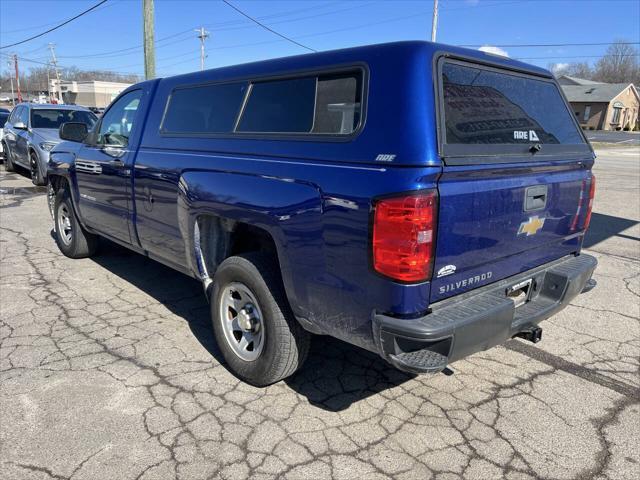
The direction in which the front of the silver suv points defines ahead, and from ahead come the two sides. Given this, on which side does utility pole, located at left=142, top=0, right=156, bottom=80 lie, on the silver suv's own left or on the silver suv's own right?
on the silver suv's own left

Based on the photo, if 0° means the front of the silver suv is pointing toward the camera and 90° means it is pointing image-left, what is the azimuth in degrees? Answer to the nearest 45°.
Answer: approximately 315°

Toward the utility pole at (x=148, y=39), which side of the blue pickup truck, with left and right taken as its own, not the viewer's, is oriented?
front

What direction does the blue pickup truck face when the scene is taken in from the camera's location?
facing away from the viewer and to the left of the viewer
